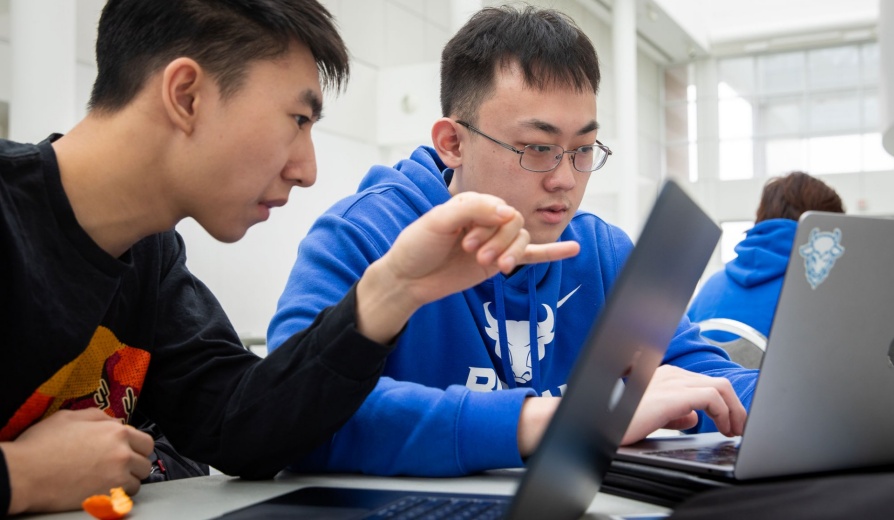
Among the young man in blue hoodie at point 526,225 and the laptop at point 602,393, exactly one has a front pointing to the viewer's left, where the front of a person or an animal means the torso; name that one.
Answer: the laptop

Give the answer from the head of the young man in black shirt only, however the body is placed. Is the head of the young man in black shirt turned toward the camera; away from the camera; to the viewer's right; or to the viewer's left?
to the viewer's right

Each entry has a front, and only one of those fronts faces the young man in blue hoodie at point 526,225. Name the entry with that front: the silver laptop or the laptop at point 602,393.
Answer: the silver laptop

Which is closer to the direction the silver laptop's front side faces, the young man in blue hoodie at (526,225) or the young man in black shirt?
the young man in blue hoodie

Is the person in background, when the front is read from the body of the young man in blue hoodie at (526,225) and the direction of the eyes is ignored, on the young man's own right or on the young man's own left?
on the young man's own left

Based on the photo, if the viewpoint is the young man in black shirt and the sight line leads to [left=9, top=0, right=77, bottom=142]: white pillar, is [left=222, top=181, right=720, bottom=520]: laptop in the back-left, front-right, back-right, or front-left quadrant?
back-right

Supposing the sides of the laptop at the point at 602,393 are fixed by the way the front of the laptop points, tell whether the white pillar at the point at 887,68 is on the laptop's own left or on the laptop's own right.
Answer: on the laptop's own right

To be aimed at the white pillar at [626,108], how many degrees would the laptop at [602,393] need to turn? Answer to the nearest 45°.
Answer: approximately 90° to its right

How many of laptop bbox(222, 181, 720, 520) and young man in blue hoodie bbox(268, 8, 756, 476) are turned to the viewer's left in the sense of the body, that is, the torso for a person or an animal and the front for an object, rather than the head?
1

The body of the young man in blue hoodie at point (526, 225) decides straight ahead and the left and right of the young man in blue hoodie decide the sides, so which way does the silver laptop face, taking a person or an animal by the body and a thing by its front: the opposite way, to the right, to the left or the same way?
the opposite way

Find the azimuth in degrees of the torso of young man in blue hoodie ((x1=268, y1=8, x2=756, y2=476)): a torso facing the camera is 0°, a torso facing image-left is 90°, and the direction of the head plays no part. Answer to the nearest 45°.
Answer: approximately 315°

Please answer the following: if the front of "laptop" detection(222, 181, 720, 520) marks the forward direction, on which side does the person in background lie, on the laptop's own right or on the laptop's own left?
on the laptop's own right

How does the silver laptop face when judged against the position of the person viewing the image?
facing away from the viewer and to the left of the viewer

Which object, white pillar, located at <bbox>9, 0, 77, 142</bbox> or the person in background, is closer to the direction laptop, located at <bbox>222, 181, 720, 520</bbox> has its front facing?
the white pillar
